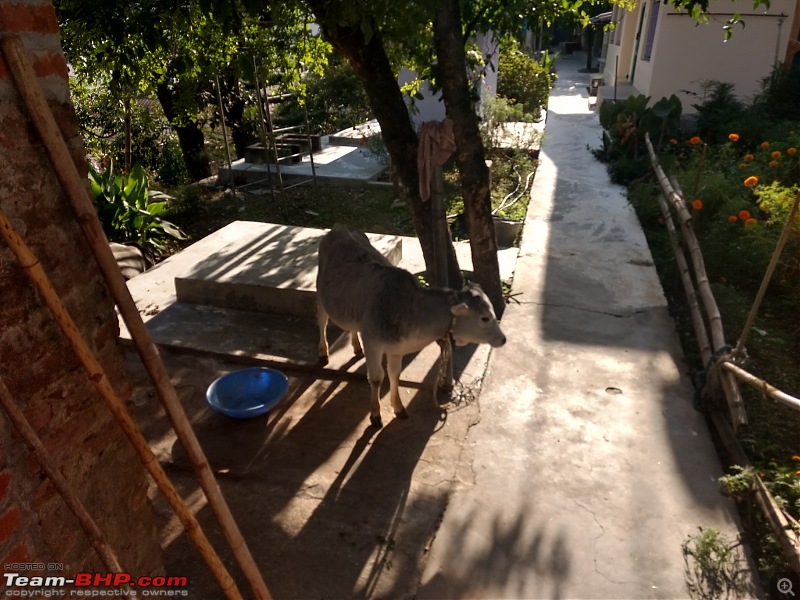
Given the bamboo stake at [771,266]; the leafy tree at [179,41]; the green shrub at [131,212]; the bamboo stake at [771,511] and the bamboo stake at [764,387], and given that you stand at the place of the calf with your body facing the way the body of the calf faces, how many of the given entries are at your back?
2

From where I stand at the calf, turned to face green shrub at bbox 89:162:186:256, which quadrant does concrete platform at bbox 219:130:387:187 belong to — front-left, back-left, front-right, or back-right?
front-right

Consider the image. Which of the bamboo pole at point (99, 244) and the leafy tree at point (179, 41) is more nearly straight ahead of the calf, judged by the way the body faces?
the bamboo pole

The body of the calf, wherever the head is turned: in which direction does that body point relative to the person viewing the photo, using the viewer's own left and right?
facing the viewer and to the right of the viewer

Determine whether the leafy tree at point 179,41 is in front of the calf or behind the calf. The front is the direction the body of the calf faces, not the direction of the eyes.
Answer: behind

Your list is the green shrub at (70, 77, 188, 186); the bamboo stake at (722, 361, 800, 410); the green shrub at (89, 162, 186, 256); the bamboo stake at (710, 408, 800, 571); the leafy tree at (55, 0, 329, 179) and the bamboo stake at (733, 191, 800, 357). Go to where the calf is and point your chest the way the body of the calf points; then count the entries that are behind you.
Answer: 3

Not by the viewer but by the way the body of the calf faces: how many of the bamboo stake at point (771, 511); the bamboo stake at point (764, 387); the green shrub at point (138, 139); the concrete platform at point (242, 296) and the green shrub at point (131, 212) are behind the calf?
3

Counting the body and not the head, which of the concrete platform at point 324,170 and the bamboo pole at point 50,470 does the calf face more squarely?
the bamboo pole

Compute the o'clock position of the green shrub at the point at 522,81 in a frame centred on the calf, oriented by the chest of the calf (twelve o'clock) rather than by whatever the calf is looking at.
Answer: The green shrub is roughly at 8 o'clock from the calf.

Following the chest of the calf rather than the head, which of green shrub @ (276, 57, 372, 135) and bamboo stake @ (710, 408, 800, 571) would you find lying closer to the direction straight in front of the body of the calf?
the bamboo stake

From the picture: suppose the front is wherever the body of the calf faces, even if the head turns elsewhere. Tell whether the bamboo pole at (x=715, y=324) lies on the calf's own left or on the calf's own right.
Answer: on the calf's own left

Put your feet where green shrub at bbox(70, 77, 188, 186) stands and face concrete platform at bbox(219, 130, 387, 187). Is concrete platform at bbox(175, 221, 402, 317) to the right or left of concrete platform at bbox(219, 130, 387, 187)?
right

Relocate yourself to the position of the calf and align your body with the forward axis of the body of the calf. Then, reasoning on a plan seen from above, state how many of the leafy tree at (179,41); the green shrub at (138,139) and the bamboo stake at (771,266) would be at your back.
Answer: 2

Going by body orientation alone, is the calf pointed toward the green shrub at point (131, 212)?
no

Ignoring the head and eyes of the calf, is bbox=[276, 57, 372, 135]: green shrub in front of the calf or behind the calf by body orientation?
behind

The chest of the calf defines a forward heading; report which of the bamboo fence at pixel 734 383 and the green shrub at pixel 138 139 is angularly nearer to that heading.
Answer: the bamboo fence

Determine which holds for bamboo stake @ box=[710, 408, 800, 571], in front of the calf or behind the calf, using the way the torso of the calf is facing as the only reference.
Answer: in front

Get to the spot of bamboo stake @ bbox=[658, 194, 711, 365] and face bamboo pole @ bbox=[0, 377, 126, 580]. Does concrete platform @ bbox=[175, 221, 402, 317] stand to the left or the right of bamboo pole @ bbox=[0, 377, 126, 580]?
right

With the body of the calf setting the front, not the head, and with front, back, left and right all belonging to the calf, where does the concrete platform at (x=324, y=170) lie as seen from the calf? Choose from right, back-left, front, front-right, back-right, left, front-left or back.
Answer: back-left

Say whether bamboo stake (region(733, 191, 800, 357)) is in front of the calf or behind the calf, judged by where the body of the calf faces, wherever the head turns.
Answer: in front

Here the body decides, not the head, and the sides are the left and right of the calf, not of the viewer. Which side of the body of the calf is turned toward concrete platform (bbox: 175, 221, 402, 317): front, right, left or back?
back

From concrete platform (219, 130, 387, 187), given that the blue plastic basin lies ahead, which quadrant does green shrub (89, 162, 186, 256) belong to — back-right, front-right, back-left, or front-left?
front-right
